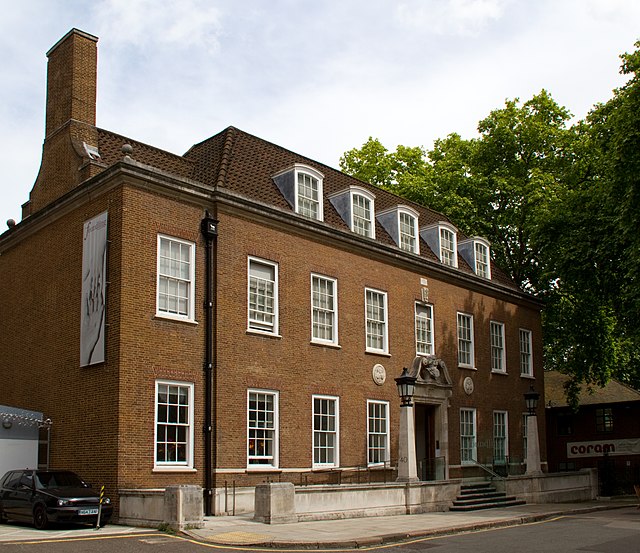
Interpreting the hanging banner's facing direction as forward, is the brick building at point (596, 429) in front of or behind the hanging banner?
behind

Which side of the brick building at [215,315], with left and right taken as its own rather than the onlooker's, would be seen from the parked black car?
right

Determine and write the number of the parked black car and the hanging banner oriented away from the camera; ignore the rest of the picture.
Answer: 0

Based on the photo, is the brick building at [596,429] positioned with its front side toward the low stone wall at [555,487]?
yes

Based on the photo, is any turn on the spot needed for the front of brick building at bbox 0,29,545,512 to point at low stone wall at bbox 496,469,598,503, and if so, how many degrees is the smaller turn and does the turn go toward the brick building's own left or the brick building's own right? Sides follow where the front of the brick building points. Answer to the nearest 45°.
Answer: approximately 90° to the brick building's own left

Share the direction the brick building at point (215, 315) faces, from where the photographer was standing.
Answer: facing the viewer and to the right of the viewer

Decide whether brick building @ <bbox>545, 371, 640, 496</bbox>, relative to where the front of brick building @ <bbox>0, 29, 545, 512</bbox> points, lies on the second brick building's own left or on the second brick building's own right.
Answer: on the second brick building's own left

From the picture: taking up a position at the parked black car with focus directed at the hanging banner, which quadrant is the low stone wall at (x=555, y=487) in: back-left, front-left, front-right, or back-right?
front-right

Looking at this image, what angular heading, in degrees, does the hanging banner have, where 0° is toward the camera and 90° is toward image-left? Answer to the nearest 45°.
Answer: approximately 45°

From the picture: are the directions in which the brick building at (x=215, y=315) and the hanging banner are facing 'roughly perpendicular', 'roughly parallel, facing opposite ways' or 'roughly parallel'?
roughly perpendicular

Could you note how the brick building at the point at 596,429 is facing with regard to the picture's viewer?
facing the viewer
